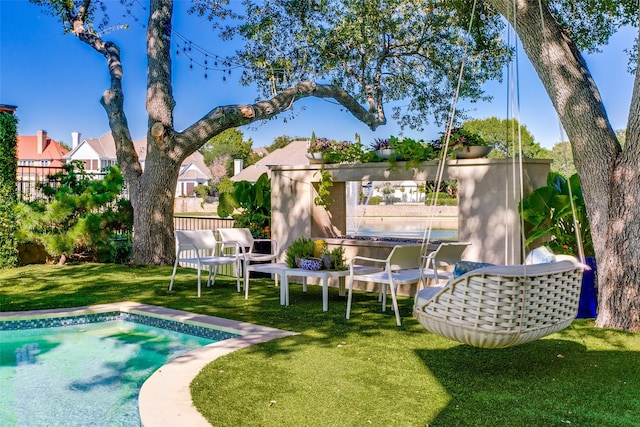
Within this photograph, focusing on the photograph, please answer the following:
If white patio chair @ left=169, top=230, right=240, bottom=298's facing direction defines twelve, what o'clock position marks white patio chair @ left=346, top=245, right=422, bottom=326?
white patio chair @ left=346, top=245, right=422, bottom=326 is roughly at 12 o'clock from white patio chair @ left=169, top=230, right=240, bottom=298.

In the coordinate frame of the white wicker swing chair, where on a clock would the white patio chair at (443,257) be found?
The white patio chair is roughly at 1 o'clock from the white wicker swing chair.

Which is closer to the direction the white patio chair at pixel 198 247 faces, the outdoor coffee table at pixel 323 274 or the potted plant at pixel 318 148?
the outdoor coffee table

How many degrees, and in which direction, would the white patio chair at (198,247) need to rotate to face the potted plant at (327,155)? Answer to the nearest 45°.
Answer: approximately 45° to its left

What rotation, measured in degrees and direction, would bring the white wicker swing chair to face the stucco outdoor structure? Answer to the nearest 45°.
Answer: approximately 45° to its right

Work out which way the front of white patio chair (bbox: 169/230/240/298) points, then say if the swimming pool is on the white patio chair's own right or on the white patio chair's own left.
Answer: on the white patio chair's own right
